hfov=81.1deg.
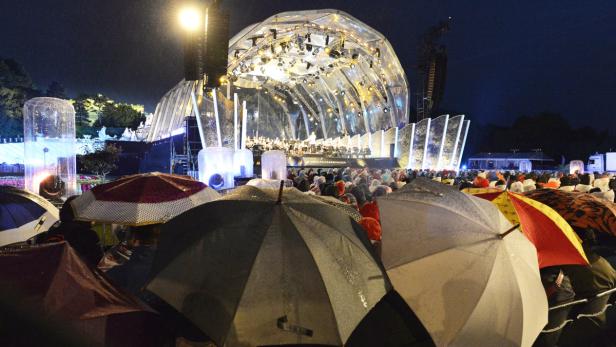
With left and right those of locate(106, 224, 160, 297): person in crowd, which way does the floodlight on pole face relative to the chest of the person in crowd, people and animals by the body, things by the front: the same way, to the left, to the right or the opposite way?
the opposite way

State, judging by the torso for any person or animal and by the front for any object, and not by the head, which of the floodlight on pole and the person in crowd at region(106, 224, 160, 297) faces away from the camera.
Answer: the person in crowd

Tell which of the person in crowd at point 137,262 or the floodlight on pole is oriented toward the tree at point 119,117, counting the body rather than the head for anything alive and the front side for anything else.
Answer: the person in crowd

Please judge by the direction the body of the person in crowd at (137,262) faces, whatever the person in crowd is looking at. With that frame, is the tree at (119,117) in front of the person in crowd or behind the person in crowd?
in front

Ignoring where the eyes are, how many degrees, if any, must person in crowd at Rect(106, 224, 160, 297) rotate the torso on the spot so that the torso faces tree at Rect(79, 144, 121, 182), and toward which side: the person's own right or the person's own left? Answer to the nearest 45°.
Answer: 0° — they already face it

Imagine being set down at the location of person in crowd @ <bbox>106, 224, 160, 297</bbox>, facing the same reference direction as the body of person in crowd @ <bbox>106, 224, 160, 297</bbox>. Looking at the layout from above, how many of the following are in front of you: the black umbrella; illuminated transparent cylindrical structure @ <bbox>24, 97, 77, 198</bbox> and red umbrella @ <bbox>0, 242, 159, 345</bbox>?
1

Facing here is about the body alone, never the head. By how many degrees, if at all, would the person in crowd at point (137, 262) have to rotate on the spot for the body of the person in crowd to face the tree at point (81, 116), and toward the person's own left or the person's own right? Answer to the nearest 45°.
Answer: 0° — they already face it

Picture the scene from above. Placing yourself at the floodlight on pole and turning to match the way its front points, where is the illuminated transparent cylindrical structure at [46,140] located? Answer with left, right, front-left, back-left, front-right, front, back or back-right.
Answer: front-right

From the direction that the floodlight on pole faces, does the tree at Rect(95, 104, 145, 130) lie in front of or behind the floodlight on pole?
behind

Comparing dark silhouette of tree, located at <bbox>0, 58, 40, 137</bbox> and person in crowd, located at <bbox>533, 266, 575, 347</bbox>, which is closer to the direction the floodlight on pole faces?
the person in crowd

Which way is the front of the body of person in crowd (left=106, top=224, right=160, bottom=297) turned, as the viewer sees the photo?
away from the camera

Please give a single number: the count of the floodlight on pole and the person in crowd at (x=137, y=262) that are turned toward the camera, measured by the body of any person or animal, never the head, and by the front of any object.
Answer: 1

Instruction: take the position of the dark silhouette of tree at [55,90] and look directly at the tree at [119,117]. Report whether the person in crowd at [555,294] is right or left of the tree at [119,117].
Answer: right

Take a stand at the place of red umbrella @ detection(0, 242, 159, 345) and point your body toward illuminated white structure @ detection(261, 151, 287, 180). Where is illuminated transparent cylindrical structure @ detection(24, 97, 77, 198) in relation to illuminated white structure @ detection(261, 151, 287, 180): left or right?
left

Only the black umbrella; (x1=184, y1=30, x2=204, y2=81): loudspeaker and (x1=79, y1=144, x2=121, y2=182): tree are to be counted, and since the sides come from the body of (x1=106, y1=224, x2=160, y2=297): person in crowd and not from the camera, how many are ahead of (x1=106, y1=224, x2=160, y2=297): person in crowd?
2
